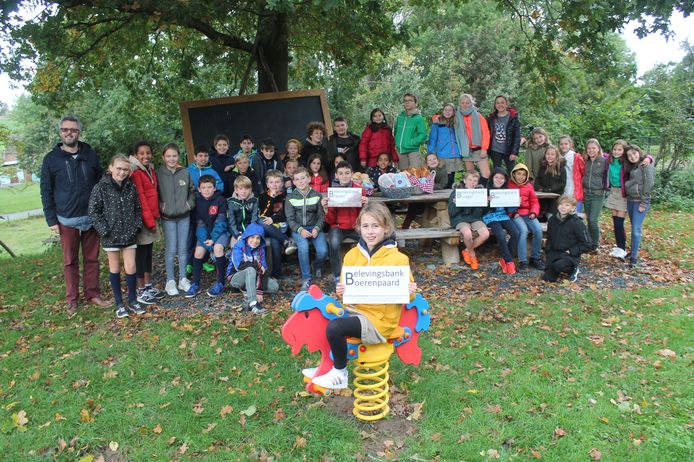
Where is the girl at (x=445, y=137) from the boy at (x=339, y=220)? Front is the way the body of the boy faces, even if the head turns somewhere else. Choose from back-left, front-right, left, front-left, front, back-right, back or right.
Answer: back-left

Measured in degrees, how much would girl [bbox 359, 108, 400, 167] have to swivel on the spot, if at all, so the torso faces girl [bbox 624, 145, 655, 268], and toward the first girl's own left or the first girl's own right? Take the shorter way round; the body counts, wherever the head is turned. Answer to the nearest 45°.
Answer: approximately 90° to the first girl's own left

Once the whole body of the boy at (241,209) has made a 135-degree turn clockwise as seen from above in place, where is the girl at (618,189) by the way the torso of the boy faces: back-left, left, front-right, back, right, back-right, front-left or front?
back-right

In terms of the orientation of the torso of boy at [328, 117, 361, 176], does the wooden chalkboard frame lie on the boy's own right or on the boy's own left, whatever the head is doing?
on the boy's own right

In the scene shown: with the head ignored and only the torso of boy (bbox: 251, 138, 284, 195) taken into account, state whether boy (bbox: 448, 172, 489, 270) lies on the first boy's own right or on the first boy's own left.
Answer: on the first boy's own left

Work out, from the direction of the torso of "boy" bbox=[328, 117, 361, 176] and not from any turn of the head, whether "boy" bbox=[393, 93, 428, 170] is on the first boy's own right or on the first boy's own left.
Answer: on the first boy's own left

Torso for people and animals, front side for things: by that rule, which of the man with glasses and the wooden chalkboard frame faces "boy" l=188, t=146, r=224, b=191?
the wooden chalkboard frame

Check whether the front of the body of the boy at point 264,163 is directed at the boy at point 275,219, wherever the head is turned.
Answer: yes

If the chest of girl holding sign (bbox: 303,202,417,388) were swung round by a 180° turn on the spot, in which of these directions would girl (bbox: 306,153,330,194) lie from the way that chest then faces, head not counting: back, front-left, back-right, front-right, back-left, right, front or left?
front-left

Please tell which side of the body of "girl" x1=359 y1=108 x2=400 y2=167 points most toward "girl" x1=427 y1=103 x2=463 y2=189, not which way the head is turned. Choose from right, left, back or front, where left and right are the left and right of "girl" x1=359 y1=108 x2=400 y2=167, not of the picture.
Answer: left

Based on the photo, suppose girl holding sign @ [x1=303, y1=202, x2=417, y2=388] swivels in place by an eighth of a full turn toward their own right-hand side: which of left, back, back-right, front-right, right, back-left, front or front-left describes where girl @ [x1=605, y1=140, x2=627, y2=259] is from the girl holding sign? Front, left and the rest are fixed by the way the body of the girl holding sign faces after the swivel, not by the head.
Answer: back-right

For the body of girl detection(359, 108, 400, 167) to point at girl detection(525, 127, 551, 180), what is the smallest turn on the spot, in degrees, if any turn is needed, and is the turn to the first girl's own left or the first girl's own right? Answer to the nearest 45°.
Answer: approximately 90° to the first girl's own left

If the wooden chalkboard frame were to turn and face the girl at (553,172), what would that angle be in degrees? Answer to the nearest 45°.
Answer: approximately 45° to its left

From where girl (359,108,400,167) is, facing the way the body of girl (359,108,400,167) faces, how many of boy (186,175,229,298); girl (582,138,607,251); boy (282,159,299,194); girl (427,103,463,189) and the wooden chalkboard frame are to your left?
2

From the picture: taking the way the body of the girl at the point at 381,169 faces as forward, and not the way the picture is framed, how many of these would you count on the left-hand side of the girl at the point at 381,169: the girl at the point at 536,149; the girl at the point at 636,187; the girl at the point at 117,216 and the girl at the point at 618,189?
3
